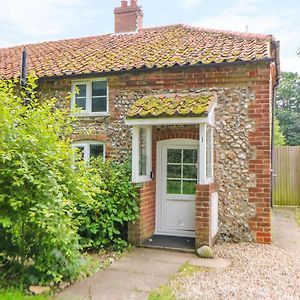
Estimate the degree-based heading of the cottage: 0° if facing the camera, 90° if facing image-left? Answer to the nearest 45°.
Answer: approximately 0°

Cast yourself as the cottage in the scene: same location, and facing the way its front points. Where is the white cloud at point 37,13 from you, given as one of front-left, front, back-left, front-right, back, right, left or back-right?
back-right
